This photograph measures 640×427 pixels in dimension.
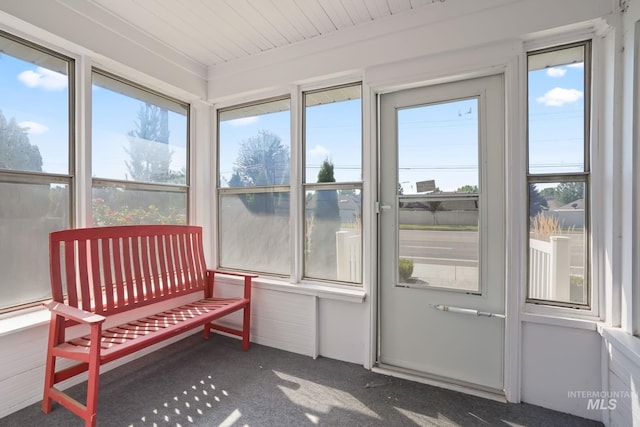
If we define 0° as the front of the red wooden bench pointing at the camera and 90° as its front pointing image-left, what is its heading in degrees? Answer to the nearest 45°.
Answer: approximately 315°

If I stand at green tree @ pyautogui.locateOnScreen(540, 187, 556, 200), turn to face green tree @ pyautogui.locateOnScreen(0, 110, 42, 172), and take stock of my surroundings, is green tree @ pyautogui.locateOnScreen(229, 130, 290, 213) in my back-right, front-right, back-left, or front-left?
front-right

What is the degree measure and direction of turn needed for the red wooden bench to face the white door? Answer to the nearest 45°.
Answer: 0° — it already faces it

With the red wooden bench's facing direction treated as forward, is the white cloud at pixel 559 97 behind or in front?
in front

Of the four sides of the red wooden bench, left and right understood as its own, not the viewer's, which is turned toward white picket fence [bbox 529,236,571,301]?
front

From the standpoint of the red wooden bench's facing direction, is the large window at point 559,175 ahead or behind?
ahead

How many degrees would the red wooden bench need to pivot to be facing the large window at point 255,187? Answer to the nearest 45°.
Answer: approximately 45° to its left
